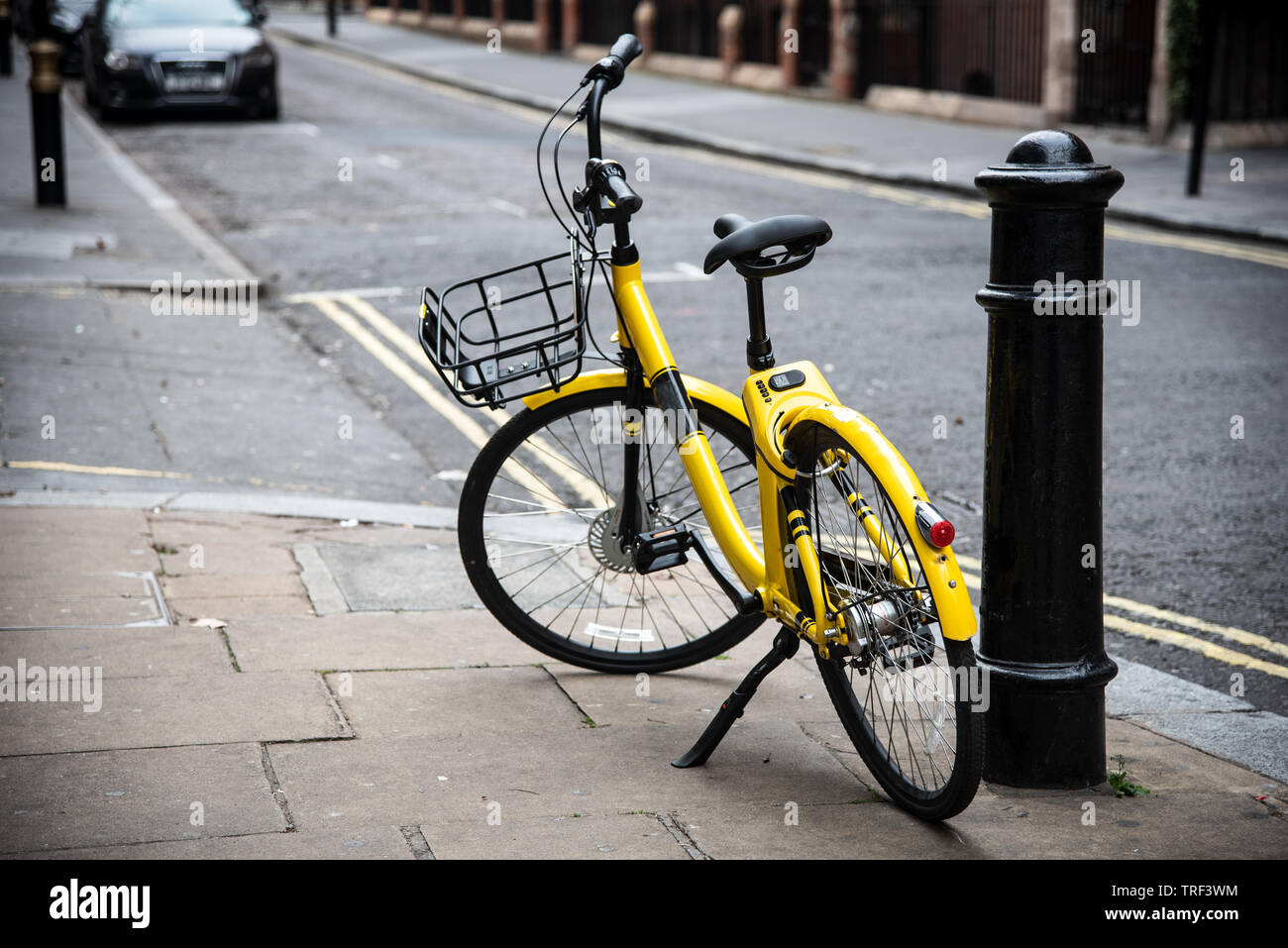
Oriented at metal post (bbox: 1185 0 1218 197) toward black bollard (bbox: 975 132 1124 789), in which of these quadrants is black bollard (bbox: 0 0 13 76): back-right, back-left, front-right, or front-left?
back-right

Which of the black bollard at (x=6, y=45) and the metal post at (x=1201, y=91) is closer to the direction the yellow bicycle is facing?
the black bollard

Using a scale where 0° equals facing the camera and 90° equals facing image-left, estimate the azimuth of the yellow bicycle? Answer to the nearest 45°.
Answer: approximately 135°

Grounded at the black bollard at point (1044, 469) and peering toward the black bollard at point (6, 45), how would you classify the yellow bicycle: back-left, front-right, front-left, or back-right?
front-left

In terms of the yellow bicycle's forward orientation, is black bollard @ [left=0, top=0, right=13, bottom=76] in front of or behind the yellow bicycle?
in front

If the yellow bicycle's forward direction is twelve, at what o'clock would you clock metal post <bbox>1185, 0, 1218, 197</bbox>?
The metal post is roughly at 2 o'clock from the yellow bicycle.

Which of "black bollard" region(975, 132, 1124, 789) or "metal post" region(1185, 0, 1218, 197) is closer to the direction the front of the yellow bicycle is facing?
the metal post

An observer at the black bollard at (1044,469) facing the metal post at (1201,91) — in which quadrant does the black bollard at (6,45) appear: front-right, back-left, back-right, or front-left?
front-left

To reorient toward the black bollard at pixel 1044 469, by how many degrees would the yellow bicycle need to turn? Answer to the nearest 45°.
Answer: approximately 180°

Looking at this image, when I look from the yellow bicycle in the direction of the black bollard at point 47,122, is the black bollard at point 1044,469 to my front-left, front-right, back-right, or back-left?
back-right
